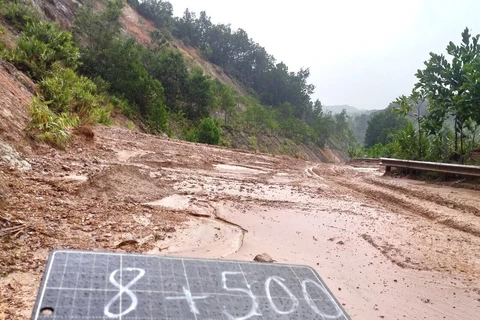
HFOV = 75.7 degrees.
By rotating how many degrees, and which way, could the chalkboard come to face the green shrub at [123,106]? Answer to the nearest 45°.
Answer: approximately 180°

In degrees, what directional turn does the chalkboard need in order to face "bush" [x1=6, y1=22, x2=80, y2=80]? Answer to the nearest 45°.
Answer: approximately 135° to its right

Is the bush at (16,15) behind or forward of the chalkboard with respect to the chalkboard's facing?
behind

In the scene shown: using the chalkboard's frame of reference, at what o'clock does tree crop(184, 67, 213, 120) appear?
The tree is roughly at 6 o'clock from the chalkboard.

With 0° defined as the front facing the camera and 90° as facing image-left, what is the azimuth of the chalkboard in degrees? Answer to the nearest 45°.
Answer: approximately 0°

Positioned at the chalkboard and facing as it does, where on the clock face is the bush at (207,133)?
The bush is roughly at 6 o'clock from the chalkboard.

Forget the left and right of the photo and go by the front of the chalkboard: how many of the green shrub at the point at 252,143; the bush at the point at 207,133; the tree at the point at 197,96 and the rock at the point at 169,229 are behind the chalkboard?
4

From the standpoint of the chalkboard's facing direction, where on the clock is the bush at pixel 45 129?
The bush is roughly at 5 o'clock from the chalkboard.

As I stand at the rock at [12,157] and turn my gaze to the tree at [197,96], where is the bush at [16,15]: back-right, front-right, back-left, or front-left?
front-left

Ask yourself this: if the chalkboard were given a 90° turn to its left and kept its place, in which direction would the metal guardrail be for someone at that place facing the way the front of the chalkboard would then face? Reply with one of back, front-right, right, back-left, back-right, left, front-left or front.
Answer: front-left

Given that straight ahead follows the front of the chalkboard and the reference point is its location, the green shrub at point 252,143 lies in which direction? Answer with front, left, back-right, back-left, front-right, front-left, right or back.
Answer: back

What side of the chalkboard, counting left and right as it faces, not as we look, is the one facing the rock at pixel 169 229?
back

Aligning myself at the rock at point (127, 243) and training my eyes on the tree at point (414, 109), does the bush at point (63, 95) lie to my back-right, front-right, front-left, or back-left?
front-left

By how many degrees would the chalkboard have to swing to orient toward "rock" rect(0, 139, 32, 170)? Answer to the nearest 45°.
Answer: approximately 135° to its right
